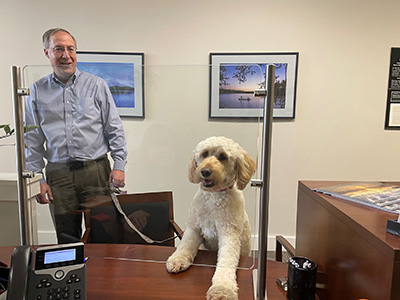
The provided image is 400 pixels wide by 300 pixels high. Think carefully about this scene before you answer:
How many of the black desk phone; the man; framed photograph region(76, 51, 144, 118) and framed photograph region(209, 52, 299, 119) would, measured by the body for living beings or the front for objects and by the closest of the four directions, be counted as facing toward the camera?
4

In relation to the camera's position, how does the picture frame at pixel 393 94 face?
facing the viewer

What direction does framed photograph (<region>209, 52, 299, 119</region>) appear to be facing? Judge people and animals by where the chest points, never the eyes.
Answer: toward the camera

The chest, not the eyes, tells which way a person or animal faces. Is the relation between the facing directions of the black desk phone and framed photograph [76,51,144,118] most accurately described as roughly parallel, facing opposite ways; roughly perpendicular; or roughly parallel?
roughly parallel

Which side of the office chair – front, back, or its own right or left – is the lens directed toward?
front

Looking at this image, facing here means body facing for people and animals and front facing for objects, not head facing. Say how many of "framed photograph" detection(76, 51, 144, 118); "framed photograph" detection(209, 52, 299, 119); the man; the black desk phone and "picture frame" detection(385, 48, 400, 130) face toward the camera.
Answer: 5
